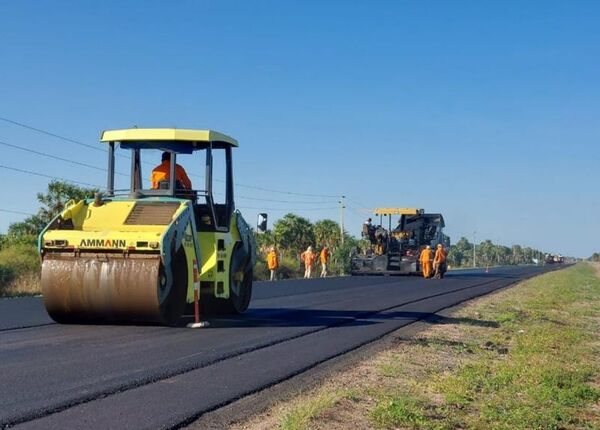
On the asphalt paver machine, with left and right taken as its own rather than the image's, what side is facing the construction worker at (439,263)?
right

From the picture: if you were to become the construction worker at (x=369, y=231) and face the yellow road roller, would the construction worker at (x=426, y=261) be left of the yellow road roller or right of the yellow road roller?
left

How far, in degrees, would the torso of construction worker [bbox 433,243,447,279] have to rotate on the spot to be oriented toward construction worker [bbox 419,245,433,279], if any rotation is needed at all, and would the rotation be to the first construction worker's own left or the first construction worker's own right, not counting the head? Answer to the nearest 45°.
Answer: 0° — they already face them

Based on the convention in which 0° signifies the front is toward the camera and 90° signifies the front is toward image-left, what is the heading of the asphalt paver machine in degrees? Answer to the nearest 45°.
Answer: approximately 225°
